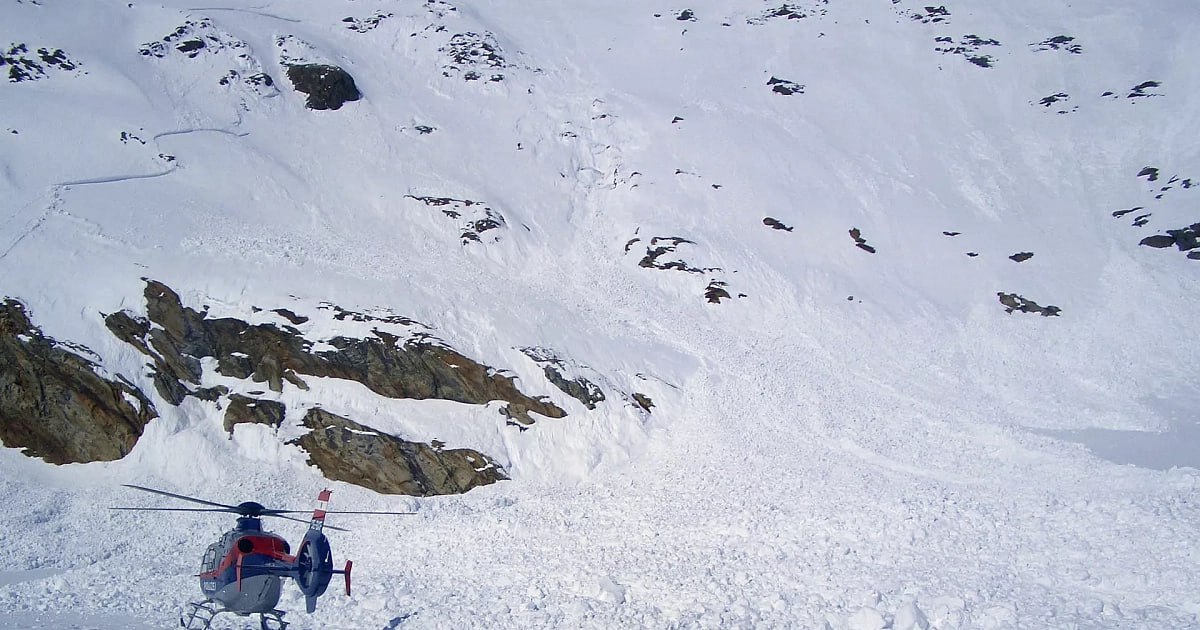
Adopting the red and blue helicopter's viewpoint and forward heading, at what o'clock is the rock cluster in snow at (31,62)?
The rock cluster in snow is roughly at 1 o'clock from the red and blue helicopter.

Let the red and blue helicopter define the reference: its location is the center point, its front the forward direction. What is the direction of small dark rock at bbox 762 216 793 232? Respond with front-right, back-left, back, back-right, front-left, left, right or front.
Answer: right

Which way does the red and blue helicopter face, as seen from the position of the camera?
facing away from the viewer and to the left of the viewer

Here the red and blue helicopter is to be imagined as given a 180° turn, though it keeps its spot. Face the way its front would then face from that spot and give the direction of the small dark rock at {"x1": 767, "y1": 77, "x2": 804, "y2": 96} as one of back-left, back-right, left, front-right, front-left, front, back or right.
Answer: left

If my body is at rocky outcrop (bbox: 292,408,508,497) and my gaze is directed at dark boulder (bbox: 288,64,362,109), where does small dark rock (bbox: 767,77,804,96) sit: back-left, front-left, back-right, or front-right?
front-right

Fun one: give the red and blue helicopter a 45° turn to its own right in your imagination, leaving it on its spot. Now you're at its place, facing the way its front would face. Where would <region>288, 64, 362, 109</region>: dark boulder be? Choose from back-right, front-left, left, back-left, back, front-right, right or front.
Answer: front

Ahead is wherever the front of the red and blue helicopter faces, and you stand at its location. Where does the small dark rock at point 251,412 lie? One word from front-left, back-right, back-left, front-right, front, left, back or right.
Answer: front-right

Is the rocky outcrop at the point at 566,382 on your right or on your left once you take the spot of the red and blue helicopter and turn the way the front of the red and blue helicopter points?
on your right

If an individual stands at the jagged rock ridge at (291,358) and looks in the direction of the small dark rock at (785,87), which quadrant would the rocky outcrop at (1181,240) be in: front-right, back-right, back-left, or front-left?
front-right
